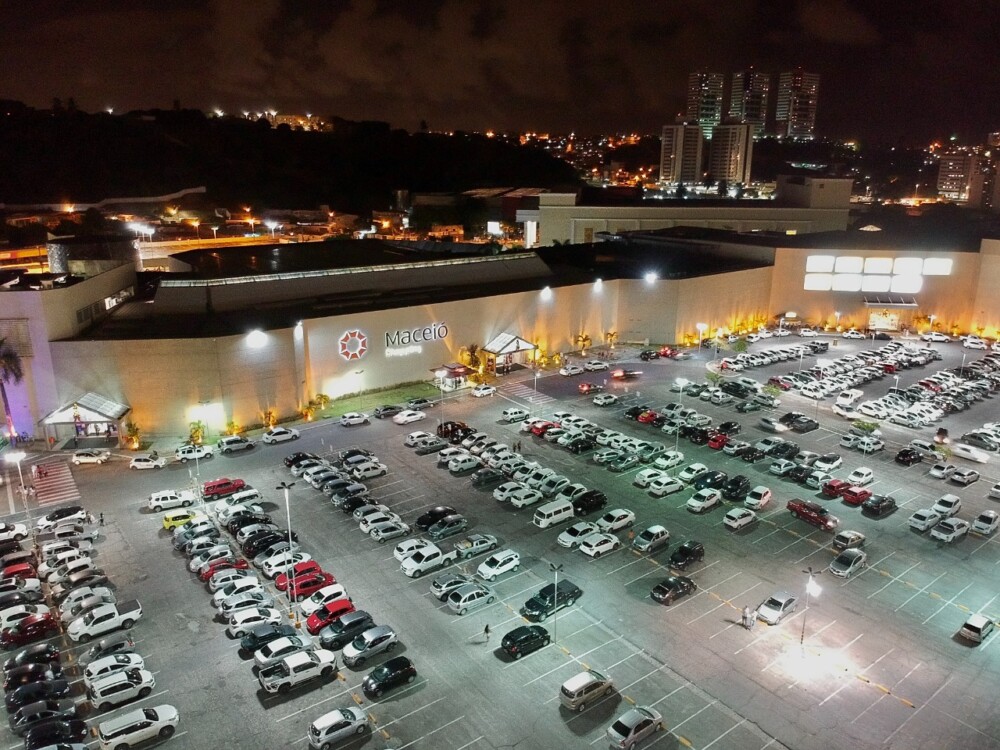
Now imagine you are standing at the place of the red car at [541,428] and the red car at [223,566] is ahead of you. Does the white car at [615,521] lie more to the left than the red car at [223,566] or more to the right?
left

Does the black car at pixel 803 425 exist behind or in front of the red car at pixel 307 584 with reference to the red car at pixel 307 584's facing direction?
in front

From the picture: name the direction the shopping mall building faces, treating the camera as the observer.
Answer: facing the viewer and to the right of the viewer

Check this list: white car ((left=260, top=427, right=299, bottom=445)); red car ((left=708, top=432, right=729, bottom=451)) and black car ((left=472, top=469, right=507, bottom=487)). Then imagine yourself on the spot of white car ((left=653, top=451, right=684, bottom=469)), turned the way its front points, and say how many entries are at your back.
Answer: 1

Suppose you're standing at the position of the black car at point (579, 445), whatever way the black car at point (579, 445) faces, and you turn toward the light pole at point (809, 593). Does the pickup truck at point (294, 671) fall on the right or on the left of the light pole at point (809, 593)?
right

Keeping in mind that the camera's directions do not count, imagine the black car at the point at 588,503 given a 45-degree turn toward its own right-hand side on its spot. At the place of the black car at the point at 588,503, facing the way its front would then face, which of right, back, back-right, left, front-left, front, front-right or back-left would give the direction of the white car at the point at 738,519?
back

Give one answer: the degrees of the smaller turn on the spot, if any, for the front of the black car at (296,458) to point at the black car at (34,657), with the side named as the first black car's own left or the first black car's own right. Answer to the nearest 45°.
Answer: approximately 180°
